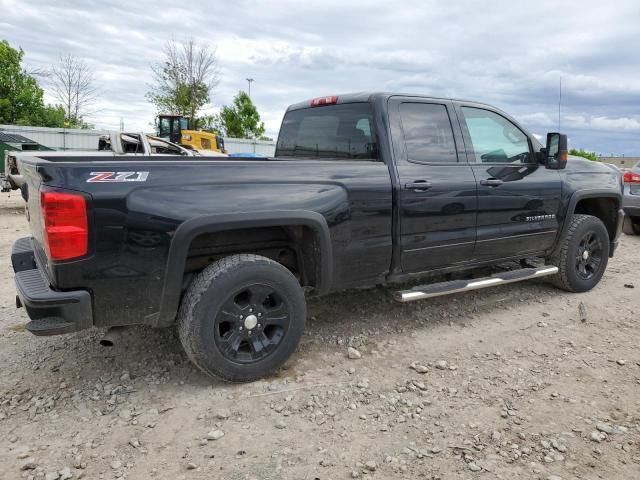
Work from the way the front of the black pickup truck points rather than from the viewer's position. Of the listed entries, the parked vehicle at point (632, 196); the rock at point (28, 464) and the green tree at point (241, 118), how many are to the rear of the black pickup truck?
1

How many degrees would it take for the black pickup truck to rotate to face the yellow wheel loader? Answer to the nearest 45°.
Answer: approximately 45° to its left

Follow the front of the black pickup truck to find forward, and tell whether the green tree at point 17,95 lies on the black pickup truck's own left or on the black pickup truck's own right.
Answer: on the black pickup truck's own left

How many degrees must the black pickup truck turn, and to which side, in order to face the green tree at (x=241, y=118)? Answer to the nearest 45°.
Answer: approximately 45° to its left

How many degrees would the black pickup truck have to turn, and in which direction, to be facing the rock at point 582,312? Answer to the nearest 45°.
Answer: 0° — it already faces it

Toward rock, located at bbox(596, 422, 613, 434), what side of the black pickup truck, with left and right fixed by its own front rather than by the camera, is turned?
right

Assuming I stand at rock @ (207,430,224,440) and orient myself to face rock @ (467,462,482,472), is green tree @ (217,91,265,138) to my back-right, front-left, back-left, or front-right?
back-left

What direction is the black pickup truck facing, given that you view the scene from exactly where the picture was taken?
facing away from the viewer and to the right of the viewer

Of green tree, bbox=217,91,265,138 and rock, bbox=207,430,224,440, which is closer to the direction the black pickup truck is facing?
the green tree

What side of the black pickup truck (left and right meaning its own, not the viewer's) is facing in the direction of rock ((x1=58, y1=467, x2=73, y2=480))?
back

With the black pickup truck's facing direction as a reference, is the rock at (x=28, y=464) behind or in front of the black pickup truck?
behind
